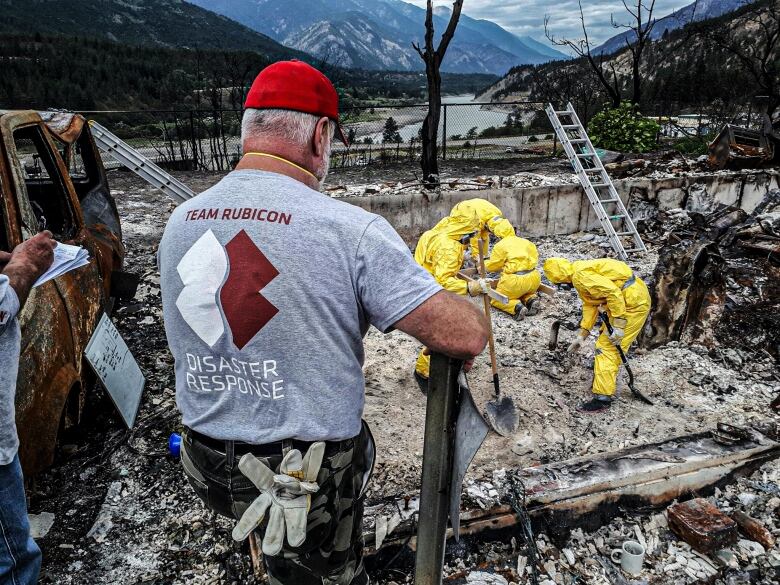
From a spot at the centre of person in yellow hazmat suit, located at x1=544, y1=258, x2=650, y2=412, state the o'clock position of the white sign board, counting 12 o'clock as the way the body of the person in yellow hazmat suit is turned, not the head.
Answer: The white sign board is roughly at 11 o'clock from the person in yellow hazmat suit.

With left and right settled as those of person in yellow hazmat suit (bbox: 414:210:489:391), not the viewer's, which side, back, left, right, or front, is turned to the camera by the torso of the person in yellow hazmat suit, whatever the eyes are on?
right

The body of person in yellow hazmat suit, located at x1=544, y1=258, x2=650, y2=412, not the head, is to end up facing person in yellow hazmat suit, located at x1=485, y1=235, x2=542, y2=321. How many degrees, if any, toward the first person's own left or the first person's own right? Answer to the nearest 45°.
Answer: approximately 45° to the first person's own right

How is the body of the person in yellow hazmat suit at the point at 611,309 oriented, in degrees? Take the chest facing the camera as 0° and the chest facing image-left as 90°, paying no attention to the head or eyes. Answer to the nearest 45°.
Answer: approximately 90°

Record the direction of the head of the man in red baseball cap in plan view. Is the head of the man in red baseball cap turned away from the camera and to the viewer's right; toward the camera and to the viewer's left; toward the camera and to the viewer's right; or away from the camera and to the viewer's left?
away from the camera and to the viewer's right

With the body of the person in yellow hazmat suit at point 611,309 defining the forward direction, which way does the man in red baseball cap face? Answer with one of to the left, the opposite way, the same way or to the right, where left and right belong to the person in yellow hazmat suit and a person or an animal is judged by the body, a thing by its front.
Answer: to the right

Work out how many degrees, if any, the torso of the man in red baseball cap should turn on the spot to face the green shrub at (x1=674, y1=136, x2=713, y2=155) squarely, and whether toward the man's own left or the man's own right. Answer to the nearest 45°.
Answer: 0° — they already face it

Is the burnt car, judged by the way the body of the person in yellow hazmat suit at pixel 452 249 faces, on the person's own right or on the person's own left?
on the person's own right

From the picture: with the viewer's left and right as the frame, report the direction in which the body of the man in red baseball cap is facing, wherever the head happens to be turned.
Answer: facing away from the viewer and to the right of the viewer

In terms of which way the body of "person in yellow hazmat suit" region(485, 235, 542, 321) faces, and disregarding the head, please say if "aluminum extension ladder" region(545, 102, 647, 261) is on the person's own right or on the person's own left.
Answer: on the person's own right

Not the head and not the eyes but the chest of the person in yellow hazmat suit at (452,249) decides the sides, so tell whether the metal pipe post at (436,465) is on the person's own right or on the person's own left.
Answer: on the person's own right
